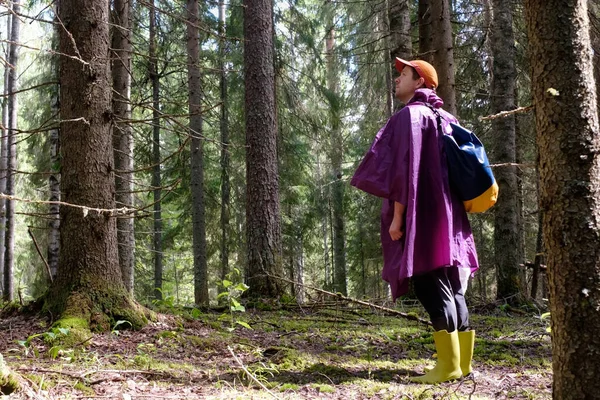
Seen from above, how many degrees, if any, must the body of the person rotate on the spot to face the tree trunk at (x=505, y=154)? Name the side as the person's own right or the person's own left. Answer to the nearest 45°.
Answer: approximately 90° to the person's own right

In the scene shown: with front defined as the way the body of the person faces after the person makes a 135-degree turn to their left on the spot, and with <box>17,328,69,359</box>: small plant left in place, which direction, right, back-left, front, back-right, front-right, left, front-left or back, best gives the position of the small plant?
back-right

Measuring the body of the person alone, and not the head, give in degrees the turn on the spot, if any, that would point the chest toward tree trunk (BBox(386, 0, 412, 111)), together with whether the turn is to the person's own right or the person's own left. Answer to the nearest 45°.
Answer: approximately 90° to the person's own right

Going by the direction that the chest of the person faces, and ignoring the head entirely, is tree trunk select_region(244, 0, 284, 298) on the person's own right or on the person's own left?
on the person's own right

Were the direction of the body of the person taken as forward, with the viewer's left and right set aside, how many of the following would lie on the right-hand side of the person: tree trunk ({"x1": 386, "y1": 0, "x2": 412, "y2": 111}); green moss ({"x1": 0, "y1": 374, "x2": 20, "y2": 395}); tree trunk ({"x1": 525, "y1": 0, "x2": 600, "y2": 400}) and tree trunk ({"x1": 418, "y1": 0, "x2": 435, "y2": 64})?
2

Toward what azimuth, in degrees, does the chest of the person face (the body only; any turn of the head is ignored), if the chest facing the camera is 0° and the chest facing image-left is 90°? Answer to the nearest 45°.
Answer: approximately 90°

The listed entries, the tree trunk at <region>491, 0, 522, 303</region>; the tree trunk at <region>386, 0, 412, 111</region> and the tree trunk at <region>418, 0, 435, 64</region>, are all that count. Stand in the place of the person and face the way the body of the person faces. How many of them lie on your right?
3

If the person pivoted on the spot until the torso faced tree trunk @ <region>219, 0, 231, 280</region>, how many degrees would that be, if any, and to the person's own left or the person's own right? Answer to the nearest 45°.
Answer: approximately 45° to the person's own right

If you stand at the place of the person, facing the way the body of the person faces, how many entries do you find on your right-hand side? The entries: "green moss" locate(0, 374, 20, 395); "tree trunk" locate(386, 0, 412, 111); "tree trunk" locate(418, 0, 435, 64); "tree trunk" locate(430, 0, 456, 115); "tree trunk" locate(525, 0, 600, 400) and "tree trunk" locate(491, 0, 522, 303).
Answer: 4

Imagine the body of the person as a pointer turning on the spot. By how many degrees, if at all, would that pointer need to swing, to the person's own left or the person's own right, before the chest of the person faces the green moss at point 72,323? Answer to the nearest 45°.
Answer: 0° — they already face it

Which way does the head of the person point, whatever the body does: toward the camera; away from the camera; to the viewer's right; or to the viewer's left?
to the viewer's left
